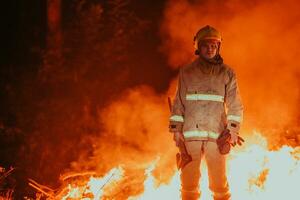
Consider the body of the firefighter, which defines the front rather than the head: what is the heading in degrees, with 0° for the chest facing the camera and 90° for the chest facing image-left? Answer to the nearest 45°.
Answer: approximately 0°
